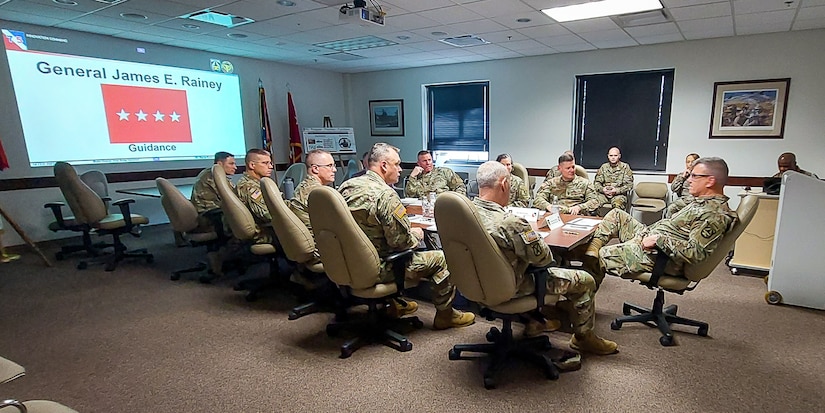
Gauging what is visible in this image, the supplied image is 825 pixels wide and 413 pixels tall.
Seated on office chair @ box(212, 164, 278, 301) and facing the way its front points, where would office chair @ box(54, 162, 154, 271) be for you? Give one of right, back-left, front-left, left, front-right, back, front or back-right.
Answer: back-left

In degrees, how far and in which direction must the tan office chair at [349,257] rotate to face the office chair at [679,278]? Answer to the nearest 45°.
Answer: approximately 45° to its right

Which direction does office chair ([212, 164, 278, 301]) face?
to the viewer's right

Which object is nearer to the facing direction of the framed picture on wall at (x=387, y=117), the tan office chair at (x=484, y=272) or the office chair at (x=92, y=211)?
the tan office chair

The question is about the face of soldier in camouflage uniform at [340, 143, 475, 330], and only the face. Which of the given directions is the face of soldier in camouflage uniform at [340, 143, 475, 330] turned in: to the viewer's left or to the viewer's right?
to the viewer's right

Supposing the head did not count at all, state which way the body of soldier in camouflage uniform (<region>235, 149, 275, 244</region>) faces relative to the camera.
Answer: to the viewer's right

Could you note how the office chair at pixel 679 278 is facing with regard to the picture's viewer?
facing to the left of the viewer

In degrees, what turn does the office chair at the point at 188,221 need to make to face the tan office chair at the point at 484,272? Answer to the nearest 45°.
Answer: approximately 45° to its right

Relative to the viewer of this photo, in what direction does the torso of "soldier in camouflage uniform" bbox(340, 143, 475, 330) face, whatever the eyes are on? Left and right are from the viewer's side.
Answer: facing away from the viewer and to the right of the viewer
